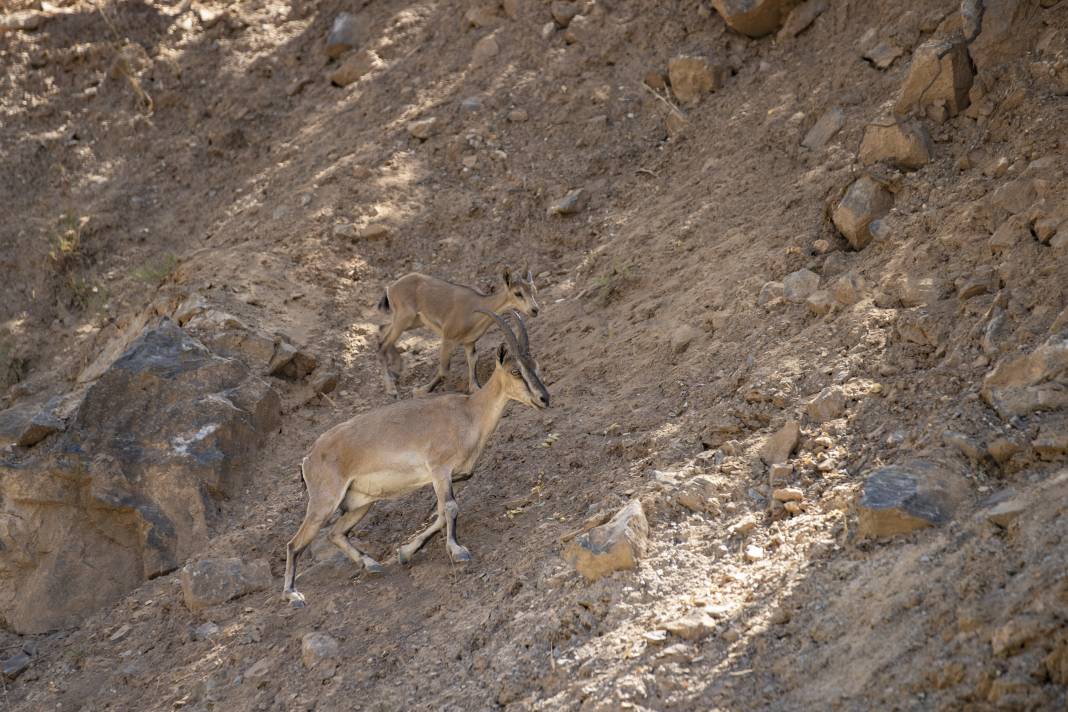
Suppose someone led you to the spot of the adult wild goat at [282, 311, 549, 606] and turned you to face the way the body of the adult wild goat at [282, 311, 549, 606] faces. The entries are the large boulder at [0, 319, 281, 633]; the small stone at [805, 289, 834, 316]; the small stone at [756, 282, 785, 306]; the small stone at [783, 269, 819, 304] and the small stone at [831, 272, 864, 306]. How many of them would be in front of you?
4

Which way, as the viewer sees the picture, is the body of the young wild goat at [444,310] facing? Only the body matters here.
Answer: to the viewer's right

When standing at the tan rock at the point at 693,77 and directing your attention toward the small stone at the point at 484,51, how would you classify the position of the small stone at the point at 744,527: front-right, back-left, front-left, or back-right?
back-left

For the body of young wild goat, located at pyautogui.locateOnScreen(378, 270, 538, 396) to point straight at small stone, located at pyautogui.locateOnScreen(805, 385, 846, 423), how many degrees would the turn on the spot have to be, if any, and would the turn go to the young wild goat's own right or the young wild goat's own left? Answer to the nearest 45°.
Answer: approximately 45° to the young wild goat's own right

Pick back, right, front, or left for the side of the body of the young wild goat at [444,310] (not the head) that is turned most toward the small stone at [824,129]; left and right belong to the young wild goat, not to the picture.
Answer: front

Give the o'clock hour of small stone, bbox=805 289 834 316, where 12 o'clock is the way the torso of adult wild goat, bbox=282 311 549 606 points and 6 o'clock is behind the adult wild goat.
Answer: The small stone is roughly at 12 o'clock from the adult wild goat.

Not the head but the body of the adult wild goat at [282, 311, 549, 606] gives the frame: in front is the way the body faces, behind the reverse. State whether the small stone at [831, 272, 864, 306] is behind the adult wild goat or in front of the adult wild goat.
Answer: in front

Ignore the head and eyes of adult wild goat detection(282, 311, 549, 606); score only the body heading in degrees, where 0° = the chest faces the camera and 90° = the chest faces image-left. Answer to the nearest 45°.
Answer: approximately 270°

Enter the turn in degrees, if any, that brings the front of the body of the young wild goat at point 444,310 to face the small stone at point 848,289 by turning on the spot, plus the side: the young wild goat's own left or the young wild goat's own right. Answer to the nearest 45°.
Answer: approximately 45° to the young wild goat's own right

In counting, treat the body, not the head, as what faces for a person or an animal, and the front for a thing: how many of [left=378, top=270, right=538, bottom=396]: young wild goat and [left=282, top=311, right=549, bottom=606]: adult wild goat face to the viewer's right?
2

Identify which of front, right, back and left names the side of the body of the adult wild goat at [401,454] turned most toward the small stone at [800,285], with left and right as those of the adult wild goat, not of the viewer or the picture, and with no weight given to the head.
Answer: front
